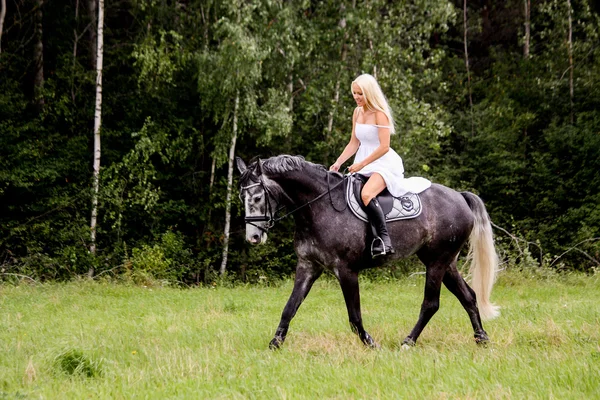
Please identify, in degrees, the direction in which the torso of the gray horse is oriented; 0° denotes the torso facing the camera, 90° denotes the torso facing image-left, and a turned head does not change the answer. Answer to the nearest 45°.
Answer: approximately 90°

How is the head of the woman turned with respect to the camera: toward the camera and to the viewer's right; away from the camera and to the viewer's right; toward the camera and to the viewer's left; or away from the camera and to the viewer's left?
toward the camera and to the viewer's left
